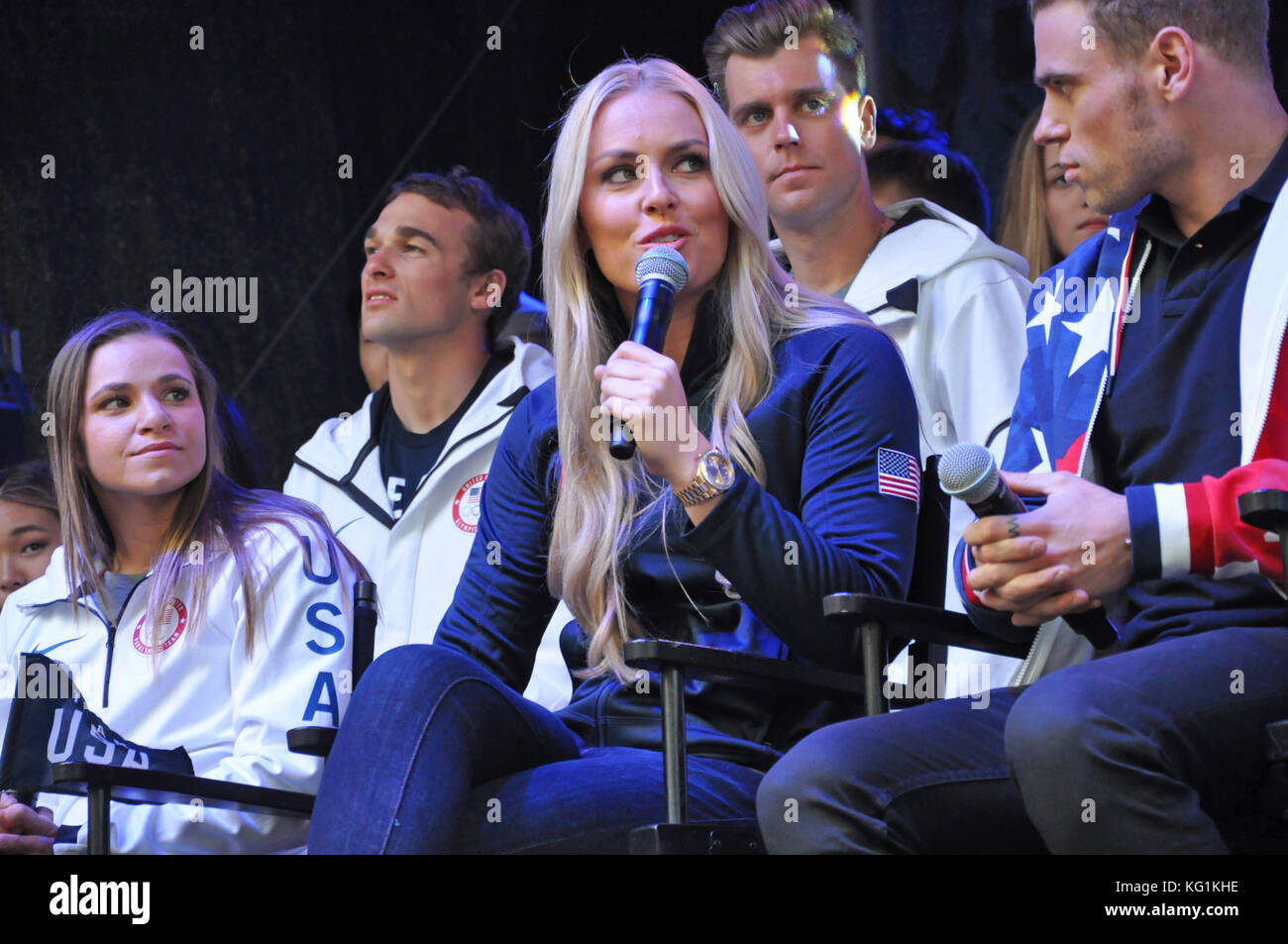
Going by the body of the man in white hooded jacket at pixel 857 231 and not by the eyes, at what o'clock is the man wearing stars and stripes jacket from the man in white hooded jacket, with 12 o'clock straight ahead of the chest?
The man wearing stars and stripes jacket is roughly at 10 o'clock from the man in white hooded jacket.

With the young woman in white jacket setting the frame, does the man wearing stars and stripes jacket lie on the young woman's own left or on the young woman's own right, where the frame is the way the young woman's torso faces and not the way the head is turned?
on the young woman's own left

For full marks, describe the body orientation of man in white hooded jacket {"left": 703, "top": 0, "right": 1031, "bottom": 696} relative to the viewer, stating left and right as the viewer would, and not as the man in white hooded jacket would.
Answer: facing the viewer and to the left of the viewer

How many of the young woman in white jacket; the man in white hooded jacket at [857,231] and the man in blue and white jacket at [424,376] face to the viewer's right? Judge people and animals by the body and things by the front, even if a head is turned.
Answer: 0

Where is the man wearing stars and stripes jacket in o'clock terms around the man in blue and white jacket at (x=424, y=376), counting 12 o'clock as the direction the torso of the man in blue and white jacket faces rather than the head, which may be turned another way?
The man wearing stars and stripes jacket is roughly at 10 o'clock from the man in blue and white jacket.

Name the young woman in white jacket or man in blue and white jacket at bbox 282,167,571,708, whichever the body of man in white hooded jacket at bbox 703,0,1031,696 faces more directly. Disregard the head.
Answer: the young woman in white jacket

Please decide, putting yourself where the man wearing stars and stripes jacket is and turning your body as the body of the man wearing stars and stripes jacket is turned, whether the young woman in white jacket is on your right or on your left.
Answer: on your right

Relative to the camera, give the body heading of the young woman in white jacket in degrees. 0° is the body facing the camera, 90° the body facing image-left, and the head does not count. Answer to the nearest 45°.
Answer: approximately 45°

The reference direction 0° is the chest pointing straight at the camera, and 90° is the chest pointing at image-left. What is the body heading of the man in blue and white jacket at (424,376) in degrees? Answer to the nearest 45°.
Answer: approximately 45°

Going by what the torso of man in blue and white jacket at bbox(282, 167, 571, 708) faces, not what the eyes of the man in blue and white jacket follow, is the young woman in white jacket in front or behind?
in front

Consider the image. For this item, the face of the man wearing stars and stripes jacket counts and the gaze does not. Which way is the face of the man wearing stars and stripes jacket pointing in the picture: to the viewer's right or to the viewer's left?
to the viewer's left
